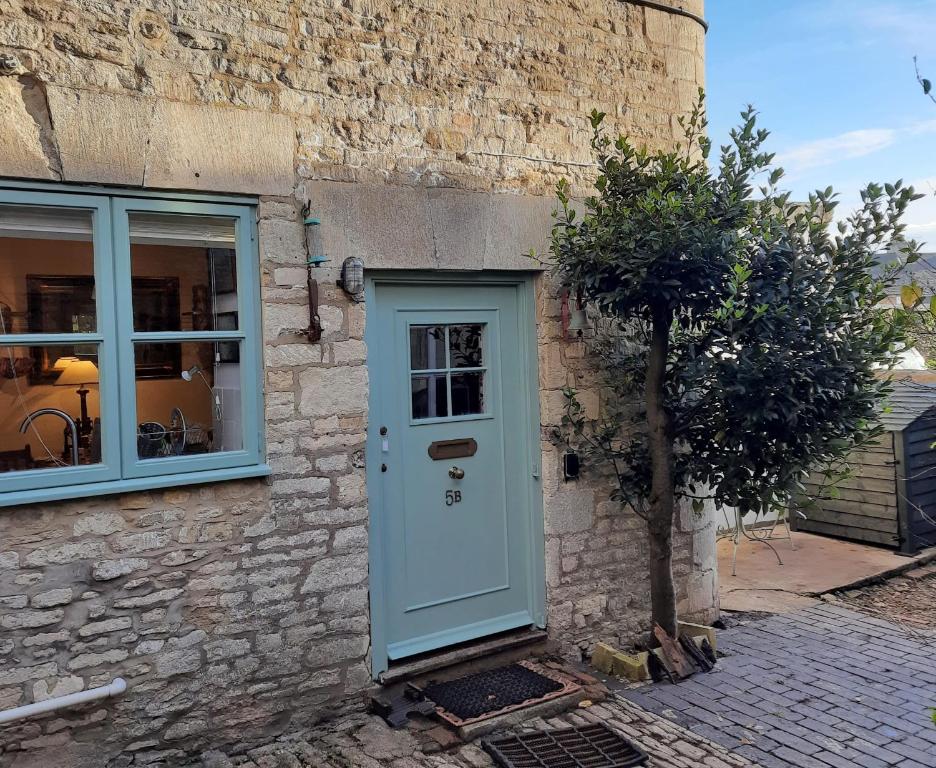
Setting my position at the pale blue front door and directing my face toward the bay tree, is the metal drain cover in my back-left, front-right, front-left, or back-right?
front-right

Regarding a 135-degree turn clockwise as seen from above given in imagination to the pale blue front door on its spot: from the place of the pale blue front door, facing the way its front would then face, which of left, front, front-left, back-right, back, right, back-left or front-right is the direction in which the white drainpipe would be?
front-left

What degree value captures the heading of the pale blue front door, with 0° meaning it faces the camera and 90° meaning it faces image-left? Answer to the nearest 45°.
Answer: approximately 315°

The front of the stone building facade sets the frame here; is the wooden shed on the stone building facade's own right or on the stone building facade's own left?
on the stone building facade's own left

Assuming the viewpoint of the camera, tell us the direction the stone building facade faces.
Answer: facing the viewer and to the right of the viewer

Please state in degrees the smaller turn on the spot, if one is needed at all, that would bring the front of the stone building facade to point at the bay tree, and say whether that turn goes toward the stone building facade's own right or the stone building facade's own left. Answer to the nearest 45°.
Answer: approximately 45° to the stone building facade's own left

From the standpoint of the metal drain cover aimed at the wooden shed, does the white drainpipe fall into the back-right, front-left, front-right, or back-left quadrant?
back-left
